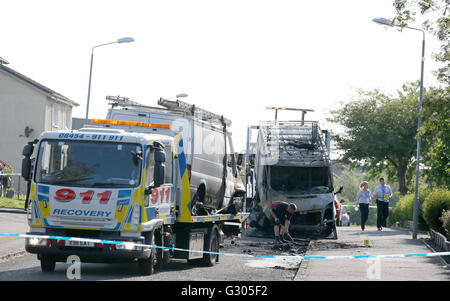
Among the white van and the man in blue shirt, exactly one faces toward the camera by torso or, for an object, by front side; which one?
the man in blue shirt

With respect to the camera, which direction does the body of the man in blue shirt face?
toward the camera

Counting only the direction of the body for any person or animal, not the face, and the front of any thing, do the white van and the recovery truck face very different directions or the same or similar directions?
very different directions

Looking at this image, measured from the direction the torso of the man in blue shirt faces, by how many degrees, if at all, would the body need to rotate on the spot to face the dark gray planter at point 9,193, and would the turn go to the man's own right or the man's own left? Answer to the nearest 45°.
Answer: approximately 90° to the man's own right

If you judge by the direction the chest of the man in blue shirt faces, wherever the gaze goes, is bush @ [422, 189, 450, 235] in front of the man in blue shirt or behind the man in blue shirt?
in front

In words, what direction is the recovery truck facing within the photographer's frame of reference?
facing the viewer and to the left of the viewer
